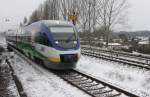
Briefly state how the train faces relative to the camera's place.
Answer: facing the viewer and to the right of the viewer
